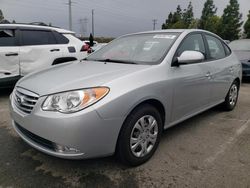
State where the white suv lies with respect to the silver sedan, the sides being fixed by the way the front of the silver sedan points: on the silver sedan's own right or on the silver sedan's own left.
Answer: on the silver sedan's own right

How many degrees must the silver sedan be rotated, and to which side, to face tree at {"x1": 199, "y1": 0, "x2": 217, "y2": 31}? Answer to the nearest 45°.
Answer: approximately 135° to its right

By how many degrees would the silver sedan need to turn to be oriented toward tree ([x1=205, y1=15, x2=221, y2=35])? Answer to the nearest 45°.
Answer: approximately 135° to its right

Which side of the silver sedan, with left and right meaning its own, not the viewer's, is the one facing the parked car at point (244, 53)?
back

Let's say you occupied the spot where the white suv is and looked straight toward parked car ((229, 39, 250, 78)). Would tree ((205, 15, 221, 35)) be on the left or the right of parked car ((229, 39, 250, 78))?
left

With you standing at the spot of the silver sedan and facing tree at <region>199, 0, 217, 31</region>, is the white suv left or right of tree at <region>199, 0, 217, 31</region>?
left

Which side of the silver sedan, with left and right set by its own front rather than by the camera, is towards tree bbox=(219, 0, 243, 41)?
back
